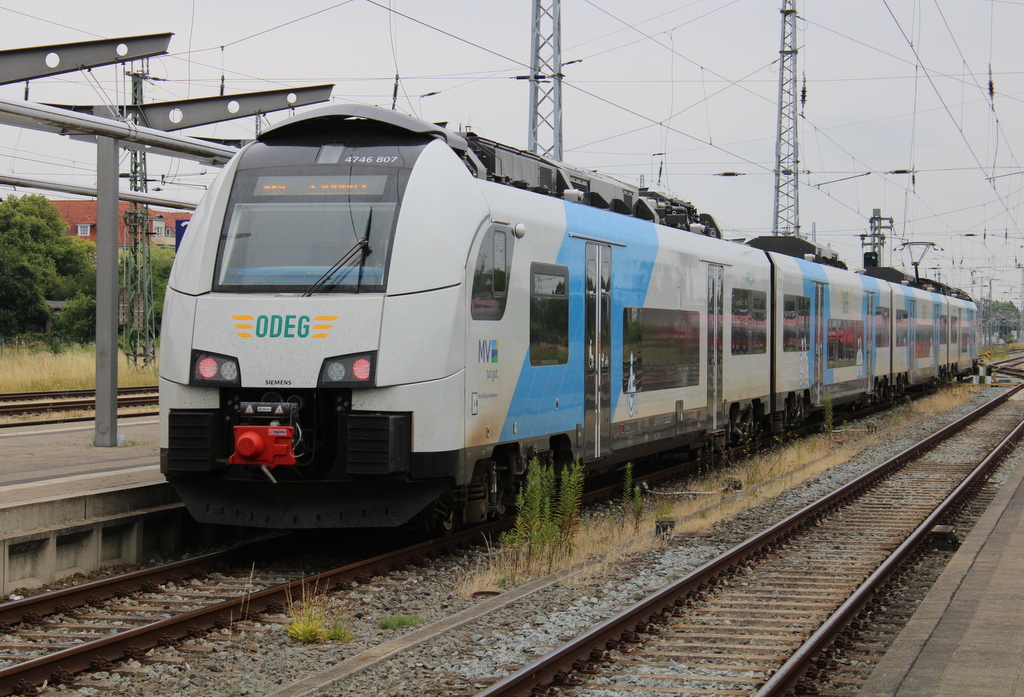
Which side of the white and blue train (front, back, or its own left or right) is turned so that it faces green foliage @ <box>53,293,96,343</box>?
right

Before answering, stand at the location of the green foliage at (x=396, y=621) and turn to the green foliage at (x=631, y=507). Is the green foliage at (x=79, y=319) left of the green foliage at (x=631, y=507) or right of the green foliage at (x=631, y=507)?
left

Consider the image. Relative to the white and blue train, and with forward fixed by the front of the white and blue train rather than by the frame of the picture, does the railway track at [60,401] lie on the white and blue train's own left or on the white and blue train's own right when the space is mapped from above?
on the white and blue train's own right

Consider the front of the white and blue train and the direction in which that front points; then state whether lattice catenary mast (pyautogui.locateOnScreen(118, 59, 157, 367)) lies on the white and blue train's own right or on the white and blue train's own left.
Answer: on the white and blue train's own right

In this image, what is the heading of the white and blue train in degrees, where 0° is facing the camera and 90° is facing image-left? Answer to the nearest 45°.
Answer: approximately 45°

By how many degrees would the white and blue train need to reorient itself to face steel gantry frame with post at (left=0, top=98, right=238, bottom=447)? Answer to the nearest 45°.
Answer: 0° — it already faces it
